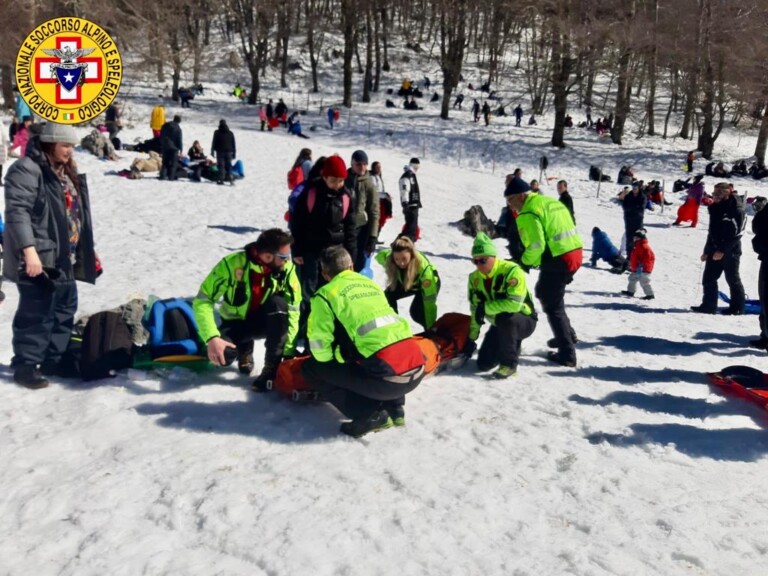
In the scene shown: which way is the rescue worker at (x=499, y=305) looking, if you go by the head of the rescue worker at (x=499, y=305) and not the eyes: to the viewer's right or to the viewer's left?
to the viewer's left

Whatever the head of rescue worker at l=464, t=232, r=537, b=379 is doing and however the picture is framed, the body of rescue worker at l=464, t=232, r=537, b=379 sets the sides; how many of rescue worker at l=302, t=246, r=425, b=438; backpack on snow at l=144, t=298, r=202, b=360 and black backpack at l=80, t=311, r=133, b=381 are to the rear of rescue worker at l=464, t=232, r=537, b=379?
0

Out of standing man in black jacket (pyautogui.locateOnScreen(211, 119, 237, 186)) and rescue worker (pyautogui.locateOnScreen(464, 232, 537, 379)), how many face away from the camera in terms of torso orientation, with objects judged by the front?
1

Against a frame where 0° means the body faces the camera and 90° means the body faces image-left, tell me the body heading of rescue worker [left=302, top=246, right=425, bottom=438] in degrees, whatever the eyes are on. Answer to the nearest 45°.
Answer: approximately 135°

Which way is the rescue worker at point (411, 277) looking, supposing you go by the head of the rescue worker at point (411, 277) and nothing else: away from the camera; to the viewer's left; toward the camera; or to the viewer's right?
toward the camera

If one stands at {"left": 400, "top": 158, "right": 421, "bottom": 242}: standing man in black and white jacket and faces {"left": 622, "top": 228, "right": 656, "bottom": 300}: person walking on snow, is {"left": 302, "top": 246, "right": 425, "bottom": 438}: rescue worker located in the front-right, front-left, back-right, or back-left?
front-right

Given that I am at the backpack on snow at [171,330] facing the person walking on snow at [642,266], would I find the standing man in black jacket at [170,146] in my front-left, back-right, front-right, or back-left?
front-left

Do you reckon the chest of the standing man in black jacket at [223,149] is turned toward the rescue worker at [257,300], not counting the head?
no

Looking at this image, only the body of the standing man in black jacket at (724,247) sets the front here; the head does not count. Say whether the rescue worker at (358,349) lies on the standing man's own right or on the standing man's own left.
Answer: on the standing man's own left

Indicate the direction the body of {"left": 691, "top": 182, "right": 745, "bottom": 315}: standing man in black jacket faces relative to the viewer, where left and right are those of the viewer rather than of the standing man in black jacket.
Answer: facing to the left of the viewer
